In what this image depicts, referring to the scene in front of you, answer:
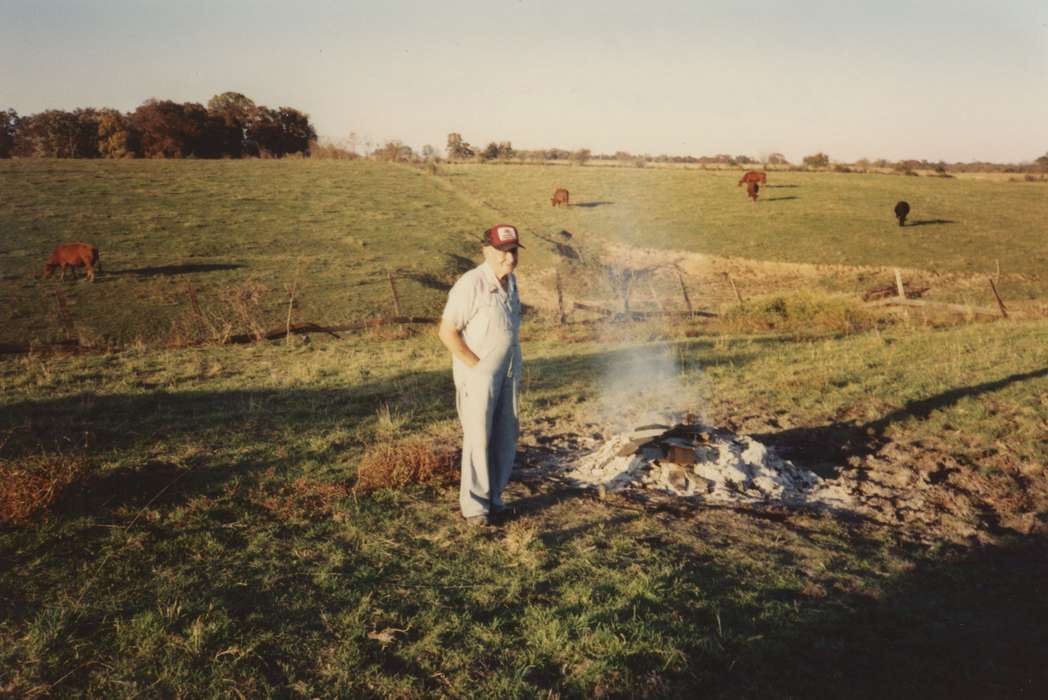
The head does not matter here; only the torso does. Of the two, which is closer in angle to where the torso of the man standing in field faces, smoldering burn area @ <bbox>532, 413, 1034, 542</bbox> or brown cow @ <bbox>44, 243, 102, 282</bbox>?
the smoldering burn area

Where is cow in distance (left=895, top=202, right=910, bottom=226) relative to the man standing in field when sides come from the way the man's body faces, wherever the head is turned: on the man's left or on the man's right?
on the man's left

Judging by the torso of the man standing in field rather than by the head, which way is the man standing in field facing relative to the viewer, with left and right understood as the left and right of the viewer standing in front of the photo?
facing the viewer and to the right of the viewer

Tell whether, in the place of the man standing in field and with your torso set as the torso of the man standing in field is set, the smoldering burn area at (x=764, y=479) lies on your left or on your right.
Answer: on your left

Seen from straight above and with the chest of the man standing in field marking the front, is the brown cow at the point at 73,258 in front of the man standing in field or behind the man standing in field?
behind

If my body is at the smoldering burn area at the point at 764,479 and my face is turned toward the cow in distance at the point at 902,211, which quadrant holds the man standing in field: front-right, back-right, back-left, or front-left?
back-left

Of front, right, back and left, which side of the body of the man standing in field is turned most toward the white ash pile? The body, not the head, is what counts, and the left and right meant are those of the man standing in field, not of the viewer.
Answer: left
